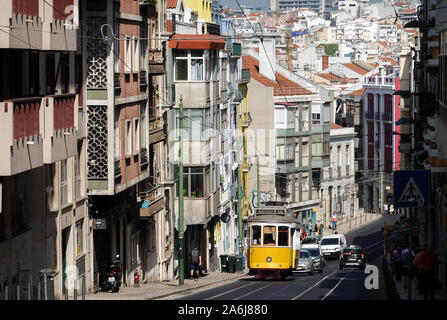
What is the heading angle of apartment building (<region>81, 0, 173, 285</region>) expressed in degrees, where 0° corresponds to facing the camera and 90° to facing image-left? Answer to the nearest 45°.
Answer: approximately 315°

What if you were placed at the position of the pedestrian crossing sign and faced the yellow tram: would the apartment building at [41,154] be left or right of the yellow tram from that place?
left

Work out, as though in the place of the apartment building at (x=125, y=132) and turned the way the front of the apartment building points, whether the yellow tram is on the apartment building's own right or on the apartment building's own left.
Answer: on the apartment building's own left

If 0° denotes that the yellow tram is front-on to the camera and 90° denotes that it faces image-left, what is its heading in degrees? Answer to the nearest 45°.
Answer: approximately 0°

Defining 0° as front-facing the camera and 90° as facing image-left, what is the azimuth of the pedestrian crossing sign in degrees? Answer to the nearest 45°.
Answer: approximately 0°

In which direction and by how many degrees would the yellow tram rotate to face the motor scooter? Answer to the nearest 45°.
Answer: approximately 45° to its right

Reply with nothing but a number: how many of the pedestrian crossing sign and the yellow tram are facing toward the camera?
2
